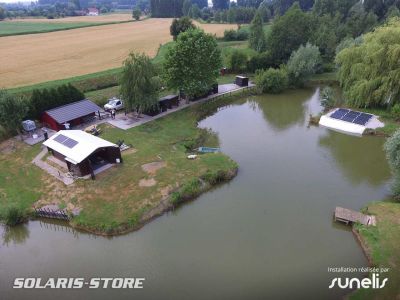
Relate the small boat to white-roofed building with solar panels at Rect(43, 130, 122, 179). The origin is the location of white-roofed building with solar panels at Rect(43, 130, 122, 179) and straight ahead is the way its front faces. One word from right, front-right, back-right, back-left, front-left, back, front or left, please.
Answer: front-left

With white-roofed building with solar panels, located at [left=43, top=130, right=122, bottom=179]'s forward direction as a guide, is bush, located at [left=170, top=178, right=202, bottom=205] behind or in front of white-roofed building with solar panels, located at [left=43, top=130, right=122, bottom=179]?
in front

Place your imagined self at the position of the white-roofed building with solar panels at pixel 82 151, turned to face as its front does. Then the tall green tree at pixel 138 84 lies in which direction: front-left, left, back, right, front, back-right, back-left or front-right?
left

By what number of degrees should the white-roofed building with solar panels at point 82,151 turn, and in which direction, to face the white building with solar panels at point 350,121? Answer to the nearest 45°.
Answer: approximately 45° to its left

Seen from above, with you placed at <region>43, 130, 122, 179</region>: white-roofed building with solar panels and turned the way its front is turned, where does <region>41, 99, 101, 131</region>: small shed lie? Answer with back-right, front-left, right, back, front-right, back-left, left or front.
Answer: back-left

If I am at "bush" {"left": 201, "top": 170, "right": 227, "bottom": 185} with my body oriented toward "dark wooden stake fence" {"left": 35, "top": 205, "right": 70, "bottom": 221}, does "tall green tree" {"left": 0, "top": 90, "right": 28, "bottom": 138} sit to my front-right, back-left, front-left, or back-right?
front-right

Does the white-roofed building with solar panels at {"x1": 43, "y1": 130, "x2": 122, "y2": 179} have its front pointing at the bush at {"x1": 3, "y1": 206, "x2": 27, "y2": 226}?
no

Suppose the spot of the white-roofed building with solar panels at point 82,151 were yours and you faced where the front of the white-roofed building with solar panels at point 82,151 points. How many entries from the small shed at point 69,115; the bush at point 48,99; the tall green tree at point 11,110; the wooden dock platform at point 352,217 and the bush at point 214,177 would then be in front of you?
2

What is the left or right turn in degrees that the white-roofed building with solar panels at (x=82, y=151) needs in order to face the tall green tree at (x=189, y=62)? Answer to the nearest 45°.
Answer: approximately 90° to its left

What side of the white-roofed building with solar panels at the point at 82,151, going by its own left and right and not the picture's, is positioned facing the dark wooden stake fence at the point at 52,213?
right

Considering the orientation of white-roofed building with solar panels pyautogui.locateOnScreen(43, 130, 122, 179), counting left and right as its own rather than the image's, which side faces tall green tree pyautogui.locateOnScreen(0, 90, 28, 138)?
back

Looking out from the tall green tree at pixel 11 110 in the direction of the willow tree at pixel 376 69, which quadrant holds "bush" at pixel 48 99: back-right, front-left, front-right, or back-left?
front-left

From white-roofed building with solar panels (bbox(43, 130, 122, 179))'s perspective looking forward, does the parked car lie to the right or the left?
on its left

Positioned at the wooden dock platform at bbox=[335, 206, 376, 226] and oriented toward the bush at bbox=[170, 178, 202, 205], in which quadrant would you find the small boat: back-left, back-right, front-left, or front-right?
front-right

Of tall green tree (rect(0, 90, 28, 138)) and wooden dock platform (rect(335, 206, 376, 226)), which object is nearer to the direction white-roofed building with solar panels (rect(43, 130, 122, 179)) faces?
the wooden dock platform
